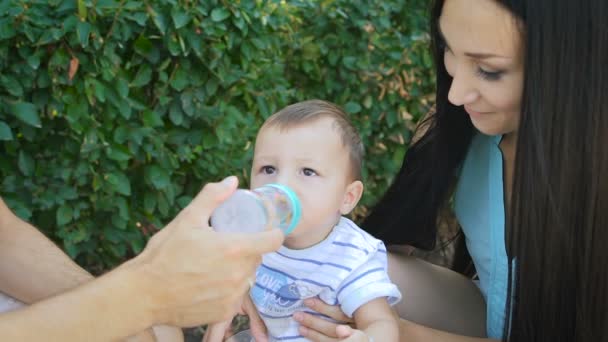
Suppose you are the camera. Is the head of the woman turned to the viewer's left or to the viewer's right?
to the viewer's left

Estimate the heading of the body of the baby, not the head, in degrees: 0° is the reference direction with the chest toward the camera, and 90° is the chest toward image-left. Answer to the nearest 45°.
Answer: approximately 45°

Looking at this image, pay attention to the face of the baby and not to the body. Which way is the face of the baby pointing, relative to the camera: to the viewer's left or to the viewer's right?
to the viewer's left
